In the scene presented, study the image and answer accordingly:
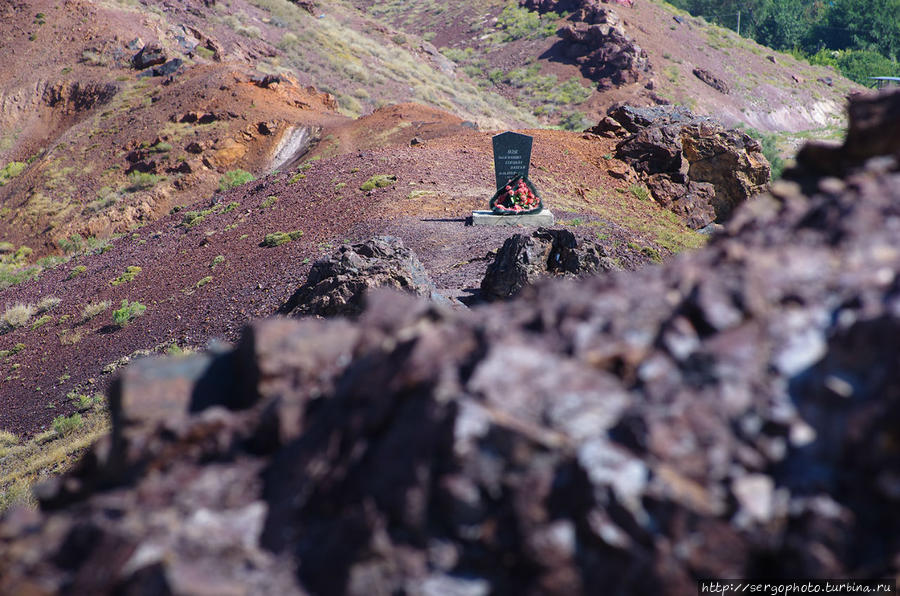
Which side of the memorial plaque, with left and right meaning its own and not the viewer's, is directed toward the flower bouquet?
front

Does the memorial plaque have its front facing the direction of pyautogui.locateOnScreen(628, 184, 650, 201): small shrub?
no

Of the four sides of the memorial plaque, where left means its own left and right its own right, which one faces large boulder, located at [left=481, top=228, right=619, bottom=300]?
front

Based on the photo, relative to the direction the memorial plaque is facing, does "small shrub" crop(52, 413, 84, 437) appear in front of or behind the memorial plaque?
in front

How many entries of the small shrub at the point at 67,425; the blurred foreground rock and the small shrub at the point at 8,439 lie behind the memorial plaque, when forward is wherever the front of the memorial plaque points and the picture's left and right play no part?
0

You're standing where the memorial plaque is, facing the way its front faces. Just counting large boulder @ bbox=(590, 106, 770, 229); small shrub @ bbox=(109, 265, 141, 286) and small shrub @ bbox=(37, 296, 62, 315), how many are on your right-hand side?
2

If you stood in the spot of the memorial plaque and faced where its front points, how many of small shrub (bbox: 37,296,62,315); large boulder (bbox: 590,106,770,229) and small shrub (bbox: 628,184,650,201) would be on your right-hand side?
1

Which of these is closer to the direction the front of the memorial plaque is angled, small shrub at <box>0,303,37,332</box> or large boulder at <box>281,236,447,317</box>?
the large boulder

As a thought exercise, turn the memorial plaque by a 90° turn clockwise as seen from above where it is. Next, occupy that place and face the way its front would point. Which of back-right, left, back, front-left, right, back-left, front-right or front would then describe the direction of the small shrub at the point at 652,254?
back-left

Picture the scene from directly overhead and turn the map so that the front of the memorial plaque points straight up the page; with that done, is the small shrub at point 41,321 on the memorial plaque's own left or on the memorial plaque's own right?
on the memorial plaque's own right

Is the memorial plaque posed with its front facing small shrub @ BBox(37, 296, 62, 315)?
no

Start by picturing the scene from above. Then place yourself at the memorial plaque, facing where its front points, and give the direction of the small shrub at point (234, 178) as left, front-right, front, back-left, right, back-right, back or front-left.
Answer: back-right

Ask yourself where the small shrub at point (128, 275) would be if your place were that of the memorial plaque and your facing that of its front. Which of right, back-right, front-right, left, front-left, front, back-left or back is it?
right

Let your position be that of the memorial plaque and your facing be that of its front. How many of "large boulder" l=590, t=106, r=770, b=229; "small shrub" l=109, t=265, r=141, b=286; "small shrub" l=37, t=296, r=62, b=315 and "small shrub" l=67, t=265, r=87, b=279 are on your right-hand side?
3

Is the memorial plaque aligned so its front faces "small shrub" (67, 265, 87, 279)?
no

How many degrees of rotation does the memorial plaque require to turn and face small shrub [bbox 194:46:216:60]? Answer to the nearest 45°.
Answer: approximately 135° to its right

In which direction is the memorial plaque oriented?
toward the camera

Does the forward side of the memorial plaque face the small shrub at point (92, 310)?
no

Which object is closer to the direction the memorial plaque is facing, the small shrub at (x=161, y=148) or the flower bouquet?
the flower bouquet
